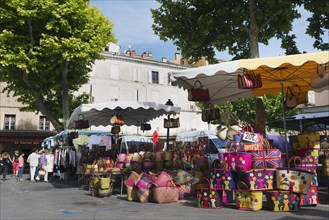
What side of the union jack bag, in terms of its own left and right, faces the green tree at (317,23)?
back

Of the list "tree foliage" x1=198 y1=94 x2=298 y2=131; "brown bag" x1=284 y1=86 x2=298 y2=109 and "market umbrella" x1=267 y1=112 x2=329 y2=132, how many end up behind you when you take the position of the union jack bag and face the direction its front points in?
3

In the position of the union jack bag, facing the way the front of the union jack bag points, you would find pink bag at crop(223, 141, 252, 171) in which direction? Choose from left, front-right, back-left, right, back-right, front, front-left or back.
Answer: right

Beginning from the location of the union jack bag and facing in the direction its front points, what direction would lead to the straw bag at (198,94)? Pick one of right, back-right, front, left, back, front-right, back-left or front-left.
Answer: back-right

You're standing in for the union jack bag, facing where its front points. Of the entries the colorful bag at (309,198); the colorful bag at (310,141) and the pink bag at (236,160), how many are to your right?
1

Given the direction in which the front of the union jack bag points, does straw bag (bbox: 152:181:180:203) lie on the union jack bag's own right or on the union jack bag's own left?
on the union jack bag's own right

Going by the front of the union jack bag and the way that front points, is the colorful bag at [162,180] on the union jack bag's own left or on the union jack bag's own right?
on the union jack bag's own right

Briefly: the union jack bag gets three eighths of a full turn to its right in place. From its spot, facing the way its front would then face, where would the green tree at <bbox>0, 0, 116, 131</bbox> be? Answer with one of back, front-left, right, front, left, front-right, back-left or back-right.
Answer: front

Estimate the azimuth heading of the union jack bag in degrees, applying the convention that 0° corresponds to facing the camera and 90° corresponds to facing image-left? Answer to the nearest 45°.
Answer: approximately 0°

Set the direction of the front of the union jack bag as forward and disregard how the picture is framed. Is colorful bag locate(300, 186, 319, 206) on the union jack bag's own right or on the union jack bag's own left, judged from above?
on the union jack bag's own left
